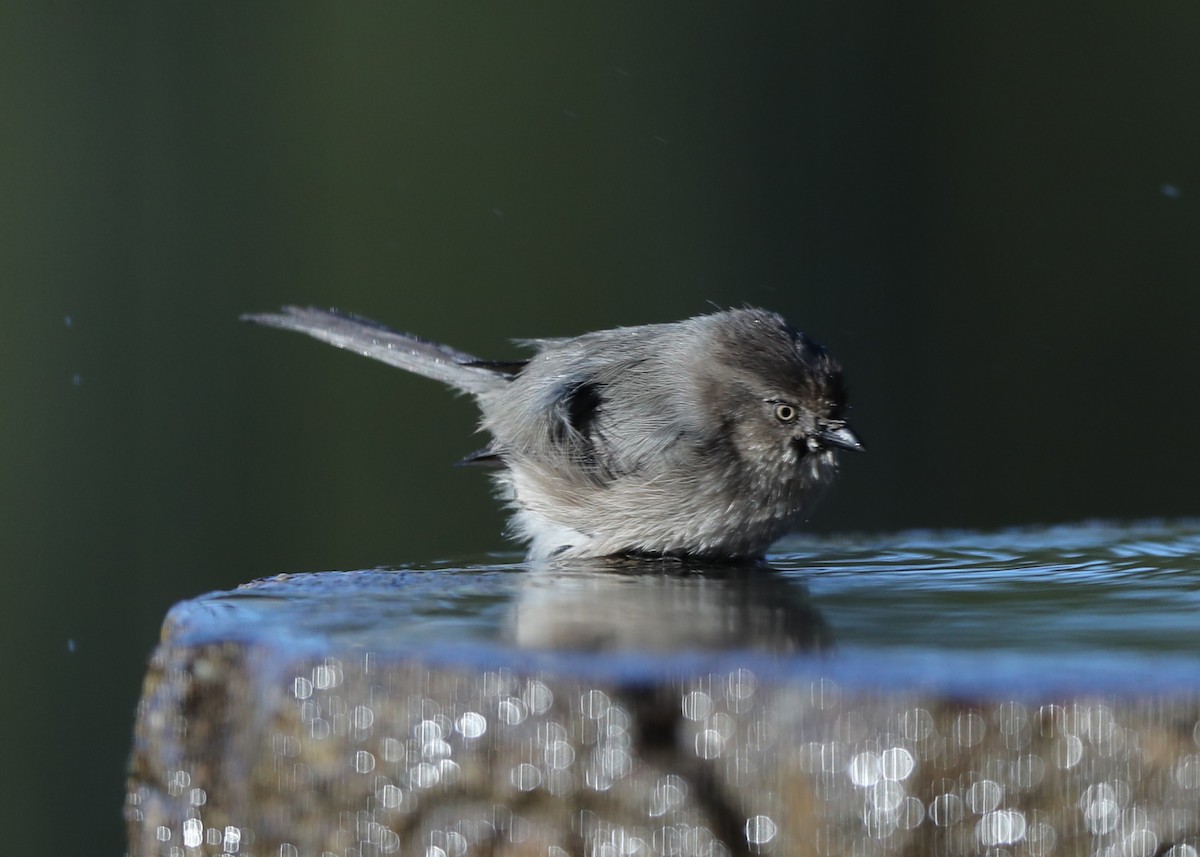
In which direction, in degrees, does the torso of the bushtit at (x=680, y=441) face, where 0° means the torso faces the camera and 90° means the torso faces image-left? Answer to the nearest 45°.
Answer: approximately 270°

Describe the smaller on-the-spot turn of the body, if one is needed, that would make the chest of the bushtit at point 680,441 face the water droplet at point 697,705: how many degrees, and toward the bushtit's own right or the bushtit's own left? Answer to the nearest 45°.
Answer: approximately 90° to the bushtit's own right

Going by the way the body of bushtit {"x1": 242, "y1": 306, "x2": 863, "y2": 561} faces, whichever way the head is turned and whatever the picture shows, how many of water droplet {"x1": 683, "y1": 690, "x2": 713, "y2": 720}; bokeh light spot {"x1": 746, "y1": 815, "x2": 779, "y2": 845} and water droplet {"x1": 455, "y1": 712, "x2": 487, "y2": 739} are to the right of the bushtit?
3

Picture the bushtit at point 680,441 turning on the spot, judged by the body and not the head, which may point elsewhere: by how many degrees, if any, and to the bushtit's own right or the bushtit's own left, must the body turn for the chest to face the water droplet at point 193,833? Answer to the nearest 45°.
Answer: approximately 135° to the bushtit's own right

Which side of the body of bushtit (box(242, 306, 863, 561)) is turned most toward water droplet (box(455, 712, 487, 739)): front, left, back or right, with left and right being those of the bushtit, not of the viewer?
right

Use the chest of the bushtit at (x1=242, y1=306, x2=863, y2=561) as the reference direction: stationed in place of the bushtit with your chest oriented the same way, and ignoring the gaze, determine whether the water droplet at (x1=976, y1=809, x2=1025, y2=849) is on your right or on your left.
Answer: on your right

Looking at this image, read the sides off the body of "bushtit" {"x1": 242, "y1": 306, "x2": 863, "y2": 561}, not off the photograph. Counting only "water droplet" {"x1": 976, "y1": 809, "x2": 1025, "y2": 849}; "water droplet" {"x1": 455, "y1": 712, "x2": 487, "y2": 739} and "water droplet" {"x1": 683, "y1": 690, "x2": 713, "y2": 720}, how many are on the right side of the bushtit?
3
